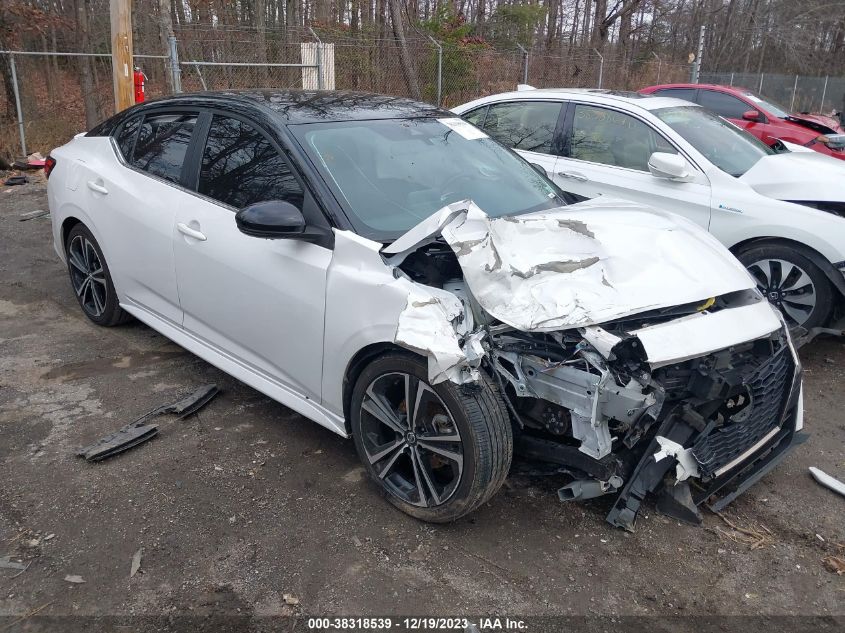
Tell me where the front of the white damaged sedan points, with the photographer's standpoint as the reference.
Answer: facing the viewer and to the right of the viewer

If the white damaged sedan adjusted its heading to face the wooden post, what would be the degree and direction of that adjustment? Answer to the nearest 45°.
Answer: approximately 180°

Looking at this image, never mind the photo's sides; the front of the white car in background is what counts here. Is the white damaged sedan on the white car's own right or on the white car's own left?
on the white car's own right

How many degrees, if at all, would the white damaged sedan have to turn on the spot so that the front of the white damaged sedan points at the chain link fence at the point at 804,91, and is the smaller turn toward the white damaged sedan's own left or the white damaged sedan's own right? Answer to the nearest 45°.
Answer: approximately 90° to the white damaged sedan's own left

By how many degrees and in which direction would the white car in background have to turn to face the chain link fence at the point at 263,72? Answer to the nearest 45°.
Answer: approximately 180°

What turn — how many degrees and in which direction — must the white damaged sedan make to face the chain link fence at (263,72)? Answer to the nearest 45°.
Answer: approximately 135° to its left

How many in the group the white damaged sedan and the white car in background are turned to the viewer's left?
0

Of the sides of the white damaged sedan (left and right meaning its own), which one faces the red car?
left

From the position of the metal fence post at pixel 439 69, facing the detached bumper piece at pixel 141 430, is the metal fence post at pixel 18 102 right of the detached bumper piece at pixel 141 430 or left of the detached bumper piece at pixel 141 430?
right

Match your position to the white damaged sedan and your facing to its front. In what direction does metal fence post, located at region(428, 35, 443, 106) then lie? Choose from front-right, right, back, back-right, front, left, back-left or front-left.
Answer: back-left

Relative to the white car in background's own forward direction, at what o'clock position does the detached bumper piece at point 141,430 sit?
The detached bumper piece is roughly at 3 o'clock from the white car in background.

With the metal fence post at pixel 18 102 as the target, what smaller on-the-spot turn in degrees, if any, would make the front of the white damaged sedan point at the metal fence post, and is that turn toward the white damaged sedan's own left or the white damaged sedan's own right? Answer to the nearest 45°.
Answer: approximately 180°
